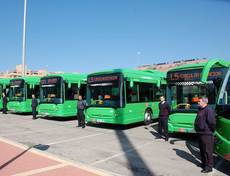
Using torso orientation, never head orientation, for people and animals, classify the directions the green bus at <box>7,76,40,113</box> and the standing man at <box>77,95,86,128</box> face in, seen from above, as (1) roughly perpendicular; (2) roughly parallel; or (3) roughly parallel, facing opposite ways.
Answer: roughly parallel

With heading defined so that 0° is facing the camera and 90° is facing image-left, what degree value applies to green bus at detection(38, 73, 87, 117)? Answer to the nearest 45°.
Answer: approximately 45°

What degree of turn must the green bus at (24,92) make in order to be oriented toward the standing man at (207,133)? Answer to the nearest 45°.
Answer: approximately 45° to its left

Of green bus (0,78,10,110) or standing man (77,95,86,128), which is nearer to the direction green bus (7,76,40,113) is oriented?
the standing man

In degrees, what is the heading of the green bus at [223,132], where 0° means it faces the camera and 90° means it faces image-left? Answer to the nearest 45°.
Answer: approximately 45°

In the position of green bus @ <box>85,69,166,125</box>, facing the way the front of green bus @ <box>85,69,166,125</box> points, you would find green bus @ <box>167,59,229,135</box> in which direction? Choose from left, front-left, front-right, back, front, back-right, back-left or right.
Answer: left

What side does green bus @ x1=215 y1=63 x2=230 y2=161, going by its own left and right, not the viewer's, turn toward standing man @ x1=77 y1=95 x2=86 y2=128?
right

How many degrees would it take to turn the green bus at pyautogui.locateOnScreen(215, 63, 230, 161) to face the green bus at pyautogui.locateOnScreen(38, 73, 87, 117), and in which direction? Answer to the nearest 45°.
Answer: approximately 90° to its right

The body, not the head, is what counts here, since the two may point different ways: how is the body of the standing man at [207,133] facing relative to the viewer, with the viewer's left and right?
facing to the left of the viewer

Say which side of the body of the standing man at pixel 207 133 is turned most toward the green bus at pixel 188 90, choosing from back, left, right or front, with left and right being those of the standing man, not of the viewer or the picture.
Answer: right

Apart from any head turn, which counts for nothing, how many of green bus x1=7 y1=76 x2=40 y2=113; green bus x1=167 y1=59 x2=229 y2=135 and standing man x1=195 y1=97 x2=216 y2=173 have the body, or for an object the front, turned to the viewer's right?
0

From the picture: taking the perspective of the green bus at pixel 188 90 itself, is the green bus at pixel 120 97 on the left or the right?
on its right

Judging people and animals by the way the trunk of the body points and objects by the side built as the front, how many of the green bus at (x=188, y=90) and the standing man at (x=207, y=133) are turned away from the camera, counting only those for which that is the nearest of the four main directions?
0
